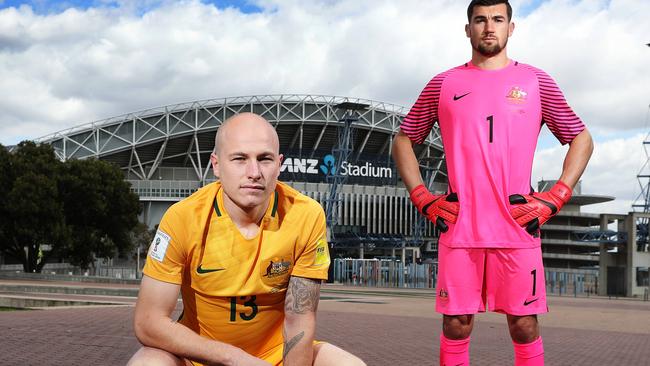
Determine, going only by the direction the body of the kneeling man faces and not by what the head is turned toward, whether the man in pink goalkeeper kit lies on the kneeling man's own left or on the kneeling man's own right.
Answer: on the kneeling man's own left

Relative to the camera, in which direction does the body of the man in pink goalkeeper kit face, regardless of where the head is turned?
toward the camera

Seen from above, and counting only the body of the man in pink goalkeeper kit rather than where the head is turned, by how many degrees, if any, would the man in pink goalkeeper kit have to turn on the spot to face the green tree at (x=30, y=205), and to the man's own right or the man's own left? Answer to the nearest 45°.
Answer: approximately 135° to the man's own right

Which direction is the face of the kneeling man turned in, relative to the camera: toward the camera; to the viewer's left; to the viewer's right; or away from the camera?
toward the camera

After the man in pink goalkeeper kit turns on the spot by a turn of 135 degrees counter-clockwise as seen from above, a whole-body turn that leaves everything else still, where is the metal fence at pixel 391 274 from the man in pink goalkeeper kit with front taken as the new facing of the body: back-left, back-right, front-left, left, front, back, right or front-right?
front-left

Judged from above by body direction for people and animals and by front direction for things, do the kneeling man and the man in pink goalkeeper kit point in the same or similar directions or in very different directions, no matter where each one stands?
same or similar directions

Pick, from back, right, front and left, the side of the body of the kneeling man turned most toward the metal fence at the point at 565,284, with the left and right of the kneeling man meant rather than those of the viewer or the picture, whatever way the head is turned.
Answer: back

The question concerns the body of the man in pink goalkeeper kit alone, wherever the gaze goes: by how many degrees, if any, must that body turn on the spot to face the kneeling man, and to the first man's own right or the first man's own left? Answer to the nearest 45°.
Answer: approximately 45° to the first man's own right

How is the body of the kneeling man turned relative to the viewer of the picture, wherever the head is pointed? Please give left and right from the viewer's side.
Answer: facing the viewer

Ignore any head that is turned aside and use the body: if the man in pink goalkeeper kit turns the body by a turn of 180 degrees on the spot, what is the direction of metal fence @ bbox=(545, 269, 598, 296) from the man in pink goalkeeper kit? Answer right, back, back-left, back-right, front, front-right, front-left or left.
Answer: front

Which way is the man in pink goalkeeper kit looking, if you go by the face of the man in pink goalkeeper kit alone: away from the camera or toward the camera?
toward the camera

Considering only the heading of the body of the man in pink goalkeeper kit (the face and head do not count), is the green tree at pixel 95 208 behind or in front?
behind

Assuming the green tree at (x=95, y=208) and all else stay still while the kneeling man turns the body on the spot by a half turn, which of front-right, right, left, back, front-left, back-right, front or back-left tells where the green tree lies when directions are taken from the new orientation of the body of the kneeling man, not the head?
front

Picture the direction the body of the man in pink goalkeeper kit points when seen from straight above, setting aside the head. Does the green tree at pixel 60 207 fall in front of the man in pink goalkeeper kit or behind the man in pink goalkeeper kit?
behind

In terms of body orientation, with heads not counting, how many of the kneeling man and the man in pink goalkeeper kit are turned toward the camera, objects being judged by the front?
2
